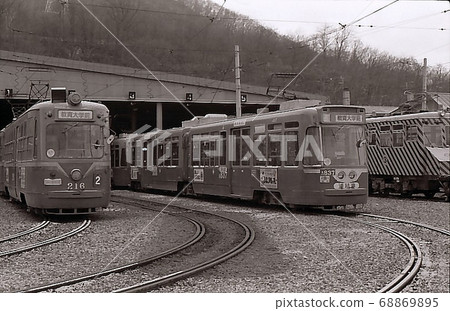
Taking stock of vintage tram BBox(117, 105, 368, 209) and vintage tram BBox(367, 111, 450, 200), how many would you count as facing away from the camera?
0

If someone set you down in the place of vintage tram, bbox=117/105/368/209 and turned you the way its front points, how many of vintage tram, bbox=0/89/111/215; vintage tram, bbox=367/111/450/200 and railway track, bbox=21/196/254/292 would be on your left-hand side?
1

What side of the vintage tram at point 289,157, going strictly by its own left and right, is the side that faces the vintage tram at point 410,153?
left

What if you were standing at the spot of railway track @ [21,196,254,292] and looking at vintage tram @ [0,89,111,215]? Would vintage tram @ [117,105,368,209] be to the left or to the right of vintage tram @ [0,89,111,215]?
right

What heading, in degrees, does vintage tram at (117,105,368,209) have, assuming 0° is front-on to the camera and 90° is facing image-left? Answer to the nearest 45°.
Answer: approximately 315°

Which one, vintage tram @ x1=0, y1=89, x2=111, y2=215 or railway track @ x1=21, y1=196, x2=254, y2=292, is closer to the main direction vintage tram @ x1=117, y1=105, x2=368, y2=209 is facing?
the railway track

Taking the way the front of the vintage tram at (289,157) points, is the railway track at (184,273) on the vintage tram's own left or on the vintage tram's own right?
on the vintage tram's own right

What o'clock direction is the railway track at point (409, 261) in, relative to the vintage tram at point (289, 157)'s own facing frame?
The railway track is roughly at 1 o'clock from the vintage tram.
